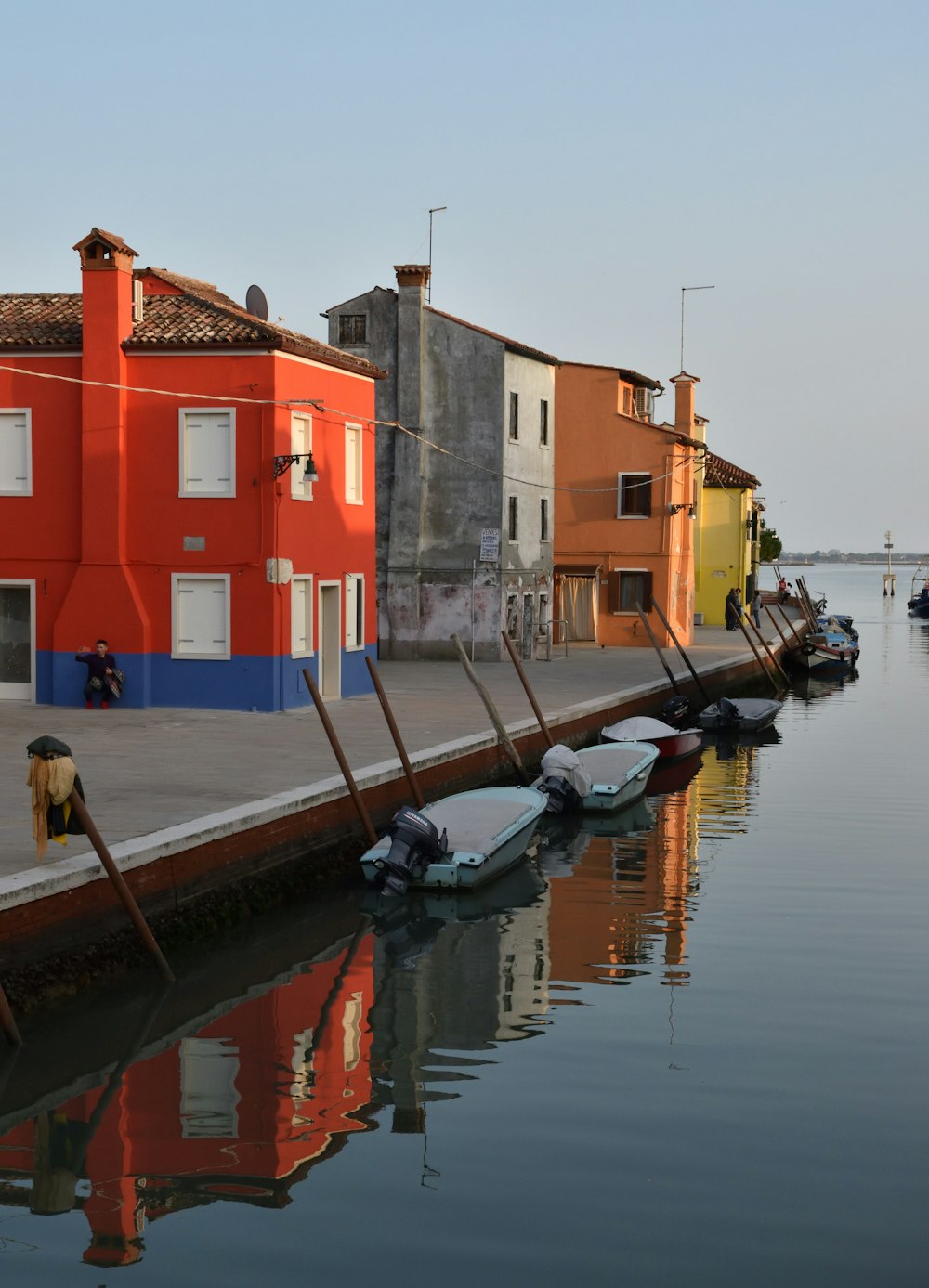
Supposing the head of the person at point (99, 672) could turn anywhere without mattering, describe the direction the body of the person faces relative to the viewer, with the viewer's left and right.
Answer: facing the viewer

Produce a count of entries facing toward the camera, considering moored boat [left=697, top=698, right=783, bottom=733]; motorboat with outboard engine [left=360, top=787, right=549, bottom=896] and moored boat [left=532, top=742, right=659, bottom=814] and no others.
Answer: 0

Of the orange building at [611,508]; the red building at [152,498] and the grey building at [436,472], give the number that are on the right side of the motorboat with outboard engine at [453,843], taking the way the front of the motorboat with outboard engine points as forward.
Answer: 0

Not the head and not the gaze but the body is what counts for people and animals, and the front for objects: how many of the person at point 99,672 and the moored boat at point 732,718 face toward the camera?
1

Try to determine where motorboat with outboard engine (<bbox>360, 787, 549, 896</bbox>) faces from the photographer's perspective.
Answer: facing away from the viewer and to the right of the viewer

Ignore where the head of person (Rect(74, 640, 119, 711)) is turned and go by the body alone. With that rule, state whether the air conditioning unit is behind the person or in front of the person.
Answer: behind

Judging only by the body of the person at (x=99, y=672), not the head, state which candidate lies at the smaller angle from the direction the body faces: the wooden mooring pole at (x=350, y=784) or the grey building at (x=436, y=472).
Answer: the wooden mooring pole

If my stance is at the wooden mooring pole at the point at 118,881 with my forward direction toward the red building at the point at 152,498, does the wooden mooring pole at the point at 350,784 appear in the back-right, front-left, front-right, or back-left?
front-right

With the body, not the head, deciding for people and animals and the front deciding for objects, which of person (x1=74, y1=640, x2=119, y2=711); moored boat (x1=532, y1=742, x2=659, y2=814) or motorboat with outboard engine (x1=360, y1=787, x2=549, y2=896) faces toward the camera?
the person

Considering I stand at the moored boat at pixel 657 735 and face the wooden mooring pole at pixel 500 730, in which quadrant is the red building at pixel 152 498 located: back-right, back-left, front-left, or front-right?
front-right

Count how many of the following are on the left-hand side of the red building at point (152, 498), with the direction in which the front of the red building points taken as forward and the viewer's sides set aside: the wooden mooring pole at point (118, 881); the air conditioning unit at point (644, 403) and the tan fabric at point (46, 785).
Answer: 1

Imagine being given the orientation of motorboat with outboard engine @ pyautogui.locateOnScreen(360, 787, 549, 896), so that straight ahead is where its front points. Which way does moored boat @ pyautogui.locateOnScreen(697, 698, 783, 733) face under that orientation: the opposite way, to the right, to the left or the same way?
the same way

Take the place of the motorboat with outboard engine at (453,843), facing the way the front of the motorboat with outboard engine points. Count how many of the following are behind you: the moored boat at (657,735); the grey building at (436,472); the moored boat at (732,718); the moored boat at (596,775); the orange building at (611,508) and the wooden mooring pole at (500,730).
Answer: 0

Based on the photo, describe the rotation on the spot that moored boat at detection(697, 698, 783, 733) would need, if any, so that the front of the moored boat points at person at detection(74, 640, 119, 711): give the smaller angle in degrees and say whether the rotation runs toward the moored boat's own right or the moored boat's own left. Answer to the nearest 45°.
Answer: approximately 180°

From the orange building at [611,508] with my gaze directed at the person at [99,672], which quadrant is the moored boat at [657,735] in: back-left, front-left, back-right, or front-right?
front-left

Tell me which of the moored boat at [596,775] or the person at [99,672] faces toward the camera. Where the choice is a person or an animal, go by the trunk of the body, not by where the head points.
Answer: the person

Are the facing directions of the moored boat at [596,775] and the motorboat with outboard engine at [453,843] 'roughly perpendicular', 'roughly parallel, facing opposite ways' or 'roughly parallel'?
roughly parallel

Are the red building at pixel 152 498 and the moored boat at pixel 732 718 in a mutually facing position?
no

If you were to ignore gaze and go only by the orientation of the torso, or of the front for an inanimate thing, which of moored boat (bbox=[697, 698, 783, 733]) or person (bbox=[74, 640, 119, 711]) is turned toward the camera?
the person

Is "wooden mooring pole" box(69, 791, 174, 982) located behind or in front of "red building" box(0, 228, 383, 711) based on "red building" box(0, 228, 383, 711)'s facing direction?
in front

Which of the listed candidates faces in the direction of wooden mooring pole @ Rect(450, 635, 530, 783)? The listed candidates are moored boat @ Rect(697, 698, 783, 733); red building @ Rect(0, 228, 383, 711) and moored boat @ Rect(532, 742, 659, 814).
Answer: the red building

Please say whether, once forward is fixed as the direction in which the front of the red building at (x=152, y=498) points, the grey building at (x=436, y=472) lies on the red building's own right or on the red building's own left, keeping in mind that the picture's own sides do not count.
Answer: on the red building's own left

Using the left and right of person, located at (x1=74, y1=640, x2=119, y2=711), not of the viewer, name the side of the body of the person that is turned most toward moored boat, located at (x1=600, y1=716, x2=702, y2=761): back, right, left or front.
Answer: left

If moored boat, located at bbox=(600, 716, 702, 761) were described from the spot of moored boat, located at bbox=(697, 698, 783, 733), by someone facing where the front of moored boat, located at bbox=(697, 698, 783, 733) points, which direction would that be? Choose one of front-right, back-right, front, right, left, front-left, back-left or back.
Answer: back-right

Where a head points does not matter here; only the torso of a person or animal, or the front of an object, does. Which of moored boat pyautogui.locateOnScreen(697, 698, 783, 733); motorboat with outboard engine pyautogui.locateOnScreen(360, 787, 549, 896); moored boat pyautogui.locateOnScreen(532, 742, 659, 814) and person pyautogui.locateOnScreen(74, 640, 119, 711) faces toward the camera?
the person
